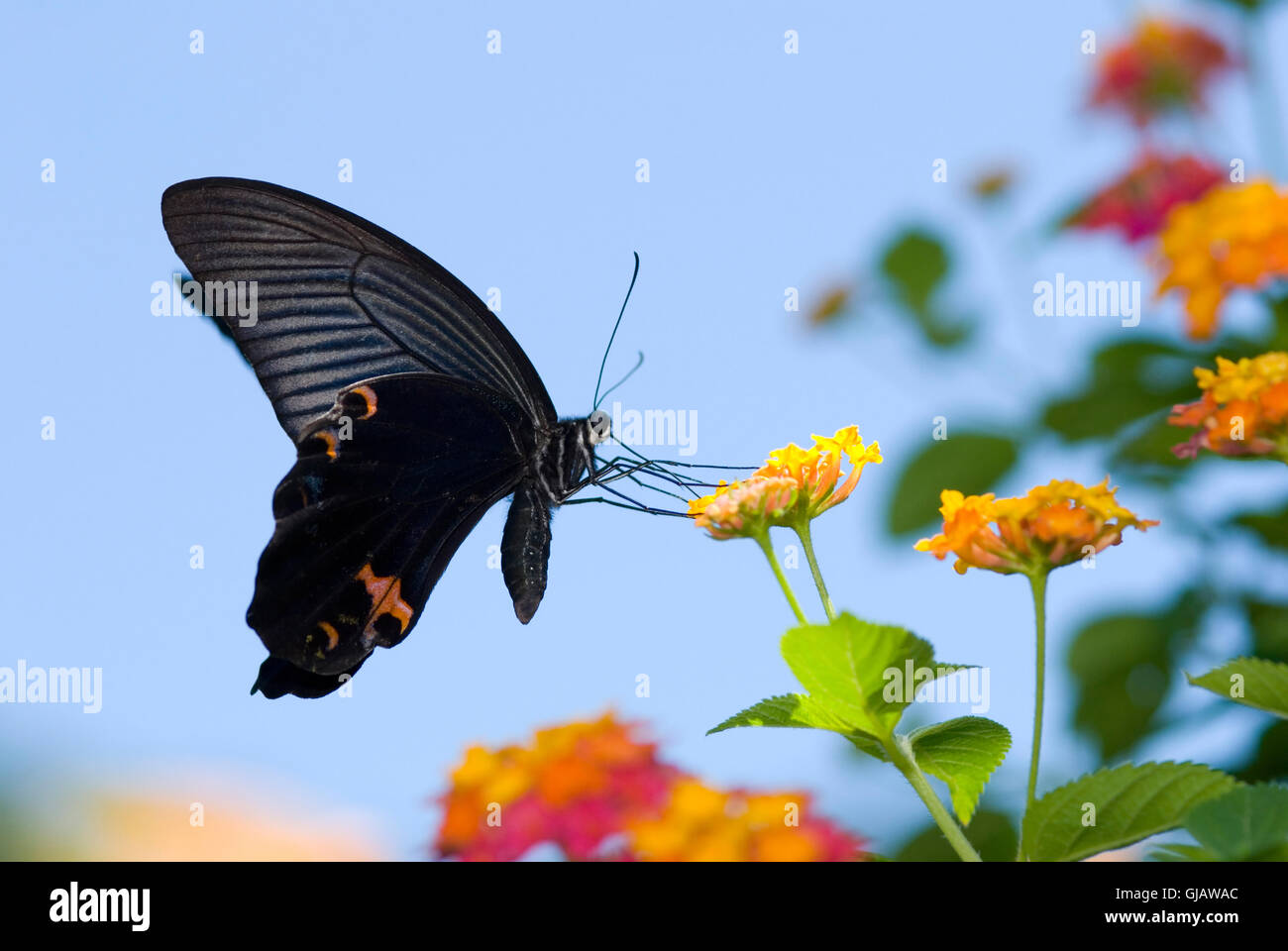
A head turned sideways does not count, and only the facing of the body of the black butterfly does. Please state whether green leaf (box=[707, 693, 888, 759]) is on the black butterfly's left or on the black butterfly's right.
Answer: on the black butterfly's right

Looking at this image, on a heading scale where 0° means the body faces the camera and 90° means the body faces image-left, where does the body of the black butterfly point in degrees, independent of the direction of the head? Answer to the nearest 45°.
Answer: approximately 270°

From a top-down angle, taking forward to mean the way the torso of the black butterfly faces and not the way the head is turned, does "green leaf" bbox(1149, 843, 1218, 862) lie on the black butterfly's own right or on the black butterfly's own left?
on the black butterfly's own right

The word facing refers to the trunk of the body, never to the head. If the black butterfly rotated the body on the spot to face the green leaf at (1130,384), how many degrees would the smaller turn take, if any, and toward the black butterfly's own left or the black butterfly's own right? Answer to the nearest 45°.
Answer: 0° — it already faces it
